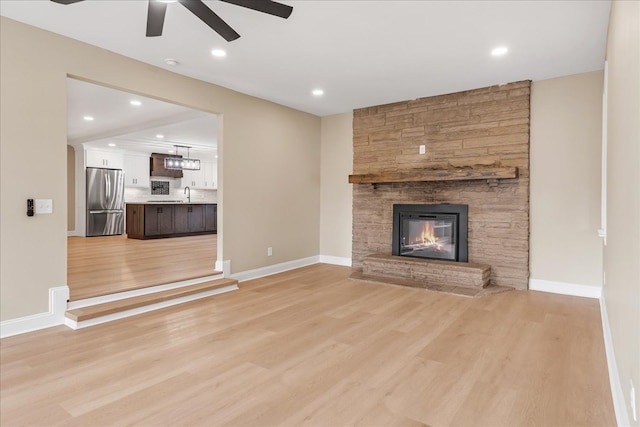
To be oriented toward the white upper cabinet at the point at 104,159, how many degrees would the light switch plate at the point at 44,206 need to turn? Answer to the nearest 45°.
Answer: approximately 180°

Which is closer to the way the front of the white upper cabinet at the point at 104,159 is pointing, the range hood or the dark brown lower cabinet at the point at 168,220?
the dark brown lower cabinet

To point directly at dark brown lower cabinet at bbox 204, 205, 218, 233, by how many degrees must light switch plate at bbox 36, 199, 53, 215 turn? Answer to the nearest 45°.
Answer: approximately 135° to its left

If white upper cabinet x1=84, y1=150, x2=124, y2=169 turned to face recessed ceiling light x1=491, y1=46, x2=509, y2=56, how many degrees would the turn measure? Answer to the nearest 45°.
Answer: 0° — it already faces it

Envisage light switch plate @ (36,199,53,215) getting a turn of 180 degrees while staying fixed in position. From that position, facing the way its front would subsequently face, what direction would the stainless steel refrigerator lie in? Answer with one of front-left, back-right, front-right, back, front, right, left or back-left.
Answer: front

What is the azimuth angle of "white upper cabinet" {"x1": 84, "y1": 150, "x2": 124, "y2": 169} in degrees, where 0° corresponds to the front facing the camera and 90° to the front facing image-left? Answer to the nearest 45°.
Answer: approximately 0°

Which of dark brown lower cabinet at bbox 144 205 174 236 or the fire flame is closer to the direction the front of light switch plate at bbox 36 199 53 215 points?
the fire flame

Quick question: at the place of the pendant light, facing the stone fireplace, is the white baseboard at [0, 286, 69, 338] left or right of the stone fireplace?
right

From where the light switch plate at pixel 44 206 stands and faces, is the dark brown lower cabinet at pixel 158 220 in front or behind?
behind
